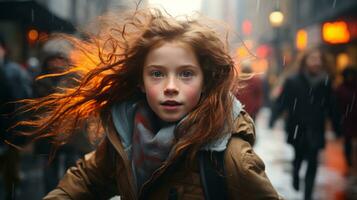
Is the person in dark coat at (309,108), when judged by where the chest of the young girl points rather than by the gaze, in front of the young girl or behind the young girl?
behind

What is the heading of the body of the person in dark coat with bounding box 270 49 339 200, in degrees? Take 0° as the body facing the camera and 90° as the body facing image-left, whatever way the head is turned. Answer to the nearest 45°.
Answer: approximately 0°

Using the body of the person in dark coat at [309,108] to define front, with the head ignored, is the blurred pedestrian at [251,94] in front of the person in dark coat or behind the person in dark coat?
behind
